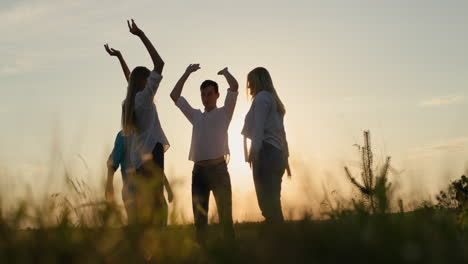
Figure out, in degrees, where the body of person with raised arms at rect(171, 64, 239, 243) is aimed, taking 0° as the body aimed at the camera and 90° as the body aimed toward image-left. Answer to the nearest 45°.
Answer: approximately 0°

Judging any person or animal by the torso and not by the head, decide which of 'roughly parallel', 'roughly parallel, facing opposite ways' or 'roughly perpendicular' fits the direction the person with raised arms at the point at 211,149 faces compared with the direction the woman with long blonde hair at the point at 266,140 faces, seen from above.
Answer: roughly perpendicular

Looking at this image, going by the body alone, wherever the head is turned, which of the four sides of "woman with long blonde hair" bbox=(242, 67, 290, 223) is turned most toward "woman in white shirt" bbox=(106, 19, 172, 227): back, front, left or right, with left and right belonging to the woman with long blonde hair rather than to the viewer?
front

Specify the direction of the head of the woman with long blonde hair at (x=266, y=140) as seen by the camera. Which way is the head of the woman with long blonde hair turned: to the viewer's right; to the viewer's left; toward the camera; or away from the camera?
to the viewer's left

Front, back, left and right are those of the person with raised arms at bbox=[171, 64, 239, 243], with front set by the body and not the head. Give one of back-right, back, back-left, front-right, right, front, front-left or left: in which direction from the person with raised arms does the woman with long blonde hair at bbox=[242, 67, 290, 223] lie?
front-left

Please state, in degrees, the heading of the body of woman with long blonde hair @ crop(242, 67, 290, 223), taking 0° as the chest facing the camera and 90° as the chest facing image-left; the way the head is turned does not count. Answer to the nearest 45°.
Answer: approximately 90°

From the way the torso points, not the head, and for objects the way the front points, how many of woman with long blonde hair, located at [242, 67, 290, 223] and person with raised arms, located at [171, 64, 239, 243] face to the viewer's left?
1

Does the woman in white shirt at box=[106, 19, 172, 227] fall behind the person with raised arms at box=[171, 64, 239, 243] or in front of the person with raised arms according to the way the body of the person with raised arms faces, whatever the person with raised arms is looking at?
in front
